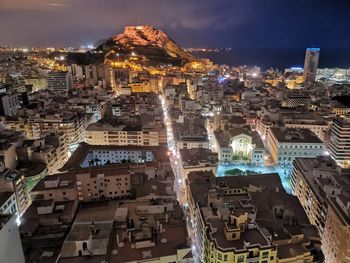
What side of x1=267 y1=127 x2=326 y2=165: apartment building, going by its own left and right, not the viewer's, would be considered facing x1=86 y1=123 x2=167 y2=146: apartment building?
right

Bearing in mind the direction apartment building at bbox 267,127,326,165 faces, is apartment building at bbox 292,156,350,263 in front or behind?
in front

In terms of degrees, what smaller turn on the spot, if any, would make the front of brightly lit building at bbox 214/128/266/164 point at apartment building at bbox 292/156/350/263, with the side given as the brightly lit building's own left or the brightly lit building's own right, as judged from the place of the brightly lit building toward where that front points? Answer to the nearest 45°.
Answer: approximately 45° to the brightly lit building's own left

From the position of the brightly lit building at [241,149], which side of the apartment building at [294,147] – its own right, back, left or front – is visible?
right

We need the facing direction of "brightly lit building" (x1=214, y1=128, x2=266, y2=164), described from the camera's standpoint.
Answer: facing the viewer

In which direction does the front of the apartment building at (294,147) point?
toward the camera

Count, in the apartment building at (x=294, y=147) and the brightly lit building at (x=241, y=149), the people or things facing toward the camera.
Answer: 2

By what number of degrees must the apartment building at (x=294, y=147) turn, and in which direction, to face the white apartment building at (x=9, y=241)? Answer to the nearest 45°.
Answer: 0° — it already faces it

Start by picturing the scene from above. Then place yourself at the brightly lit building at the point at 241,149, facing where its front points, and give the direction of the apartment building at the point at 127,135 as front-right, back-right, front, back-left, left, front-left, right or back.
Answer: right

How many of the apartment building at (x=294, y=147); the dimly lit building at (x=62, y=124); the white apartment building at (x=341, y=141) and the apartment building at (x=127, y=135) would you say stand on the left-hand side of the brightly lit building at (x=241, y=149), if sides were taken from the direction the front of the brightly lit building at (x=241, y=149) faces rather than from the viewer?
2

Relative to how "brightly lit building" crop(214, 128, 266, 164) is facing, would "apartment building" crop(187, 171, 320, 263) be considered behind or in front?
in front

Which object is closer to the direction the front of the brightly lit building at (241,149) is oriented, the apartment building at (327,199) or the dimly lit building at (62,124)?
the apartment building

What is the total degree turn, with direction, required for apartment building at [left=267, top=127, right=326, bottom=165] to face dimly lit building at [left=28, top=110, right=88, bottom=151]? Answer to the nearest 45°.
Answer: approximately 90° to its right

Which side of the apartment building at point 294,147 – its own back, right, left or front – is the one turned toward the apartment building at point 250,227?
front
